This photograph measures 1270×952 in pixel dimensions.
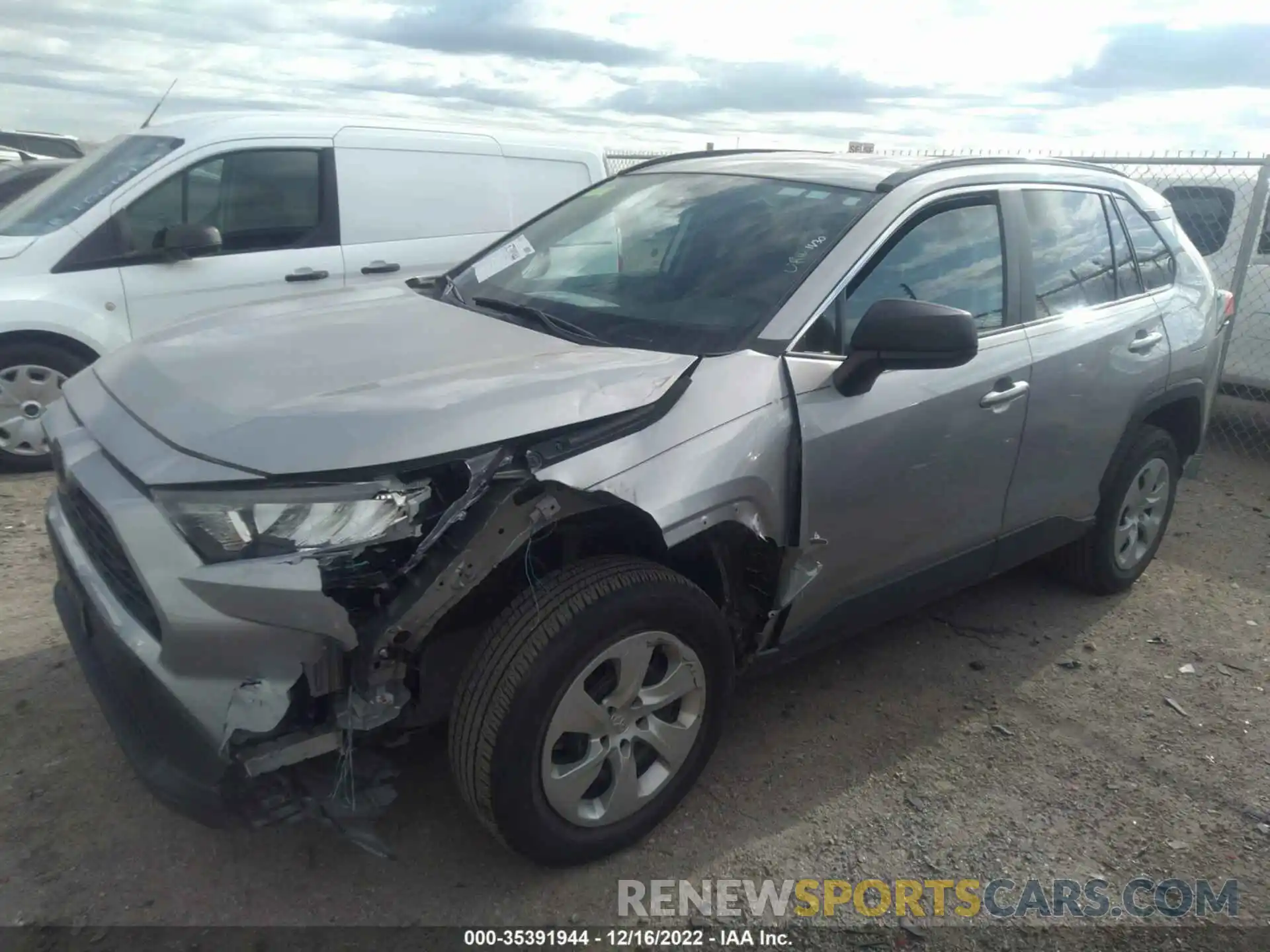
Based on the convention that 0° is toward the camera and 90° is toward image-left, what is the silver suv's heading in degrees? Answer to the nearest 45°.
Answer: approximately 45°

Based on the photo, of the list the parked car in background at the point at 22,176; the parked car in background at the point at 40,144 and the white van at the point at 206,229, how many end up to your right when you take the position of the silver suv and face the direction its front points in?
3

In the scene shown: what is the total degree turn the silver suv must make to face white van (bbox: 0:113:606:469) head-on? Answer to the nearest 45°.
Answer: approximately 90° to its right

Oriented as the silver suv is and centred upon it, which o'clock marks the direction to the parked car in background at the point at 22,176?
The parked car in background is roughly at 3 o'clock from the silver suv.

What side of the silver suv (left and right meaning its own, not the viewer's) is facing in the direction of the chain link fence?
back

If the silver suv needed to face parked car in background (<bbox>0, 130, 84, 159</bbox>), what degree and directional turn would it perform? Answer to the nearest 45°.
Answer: approximately 90° to its right
